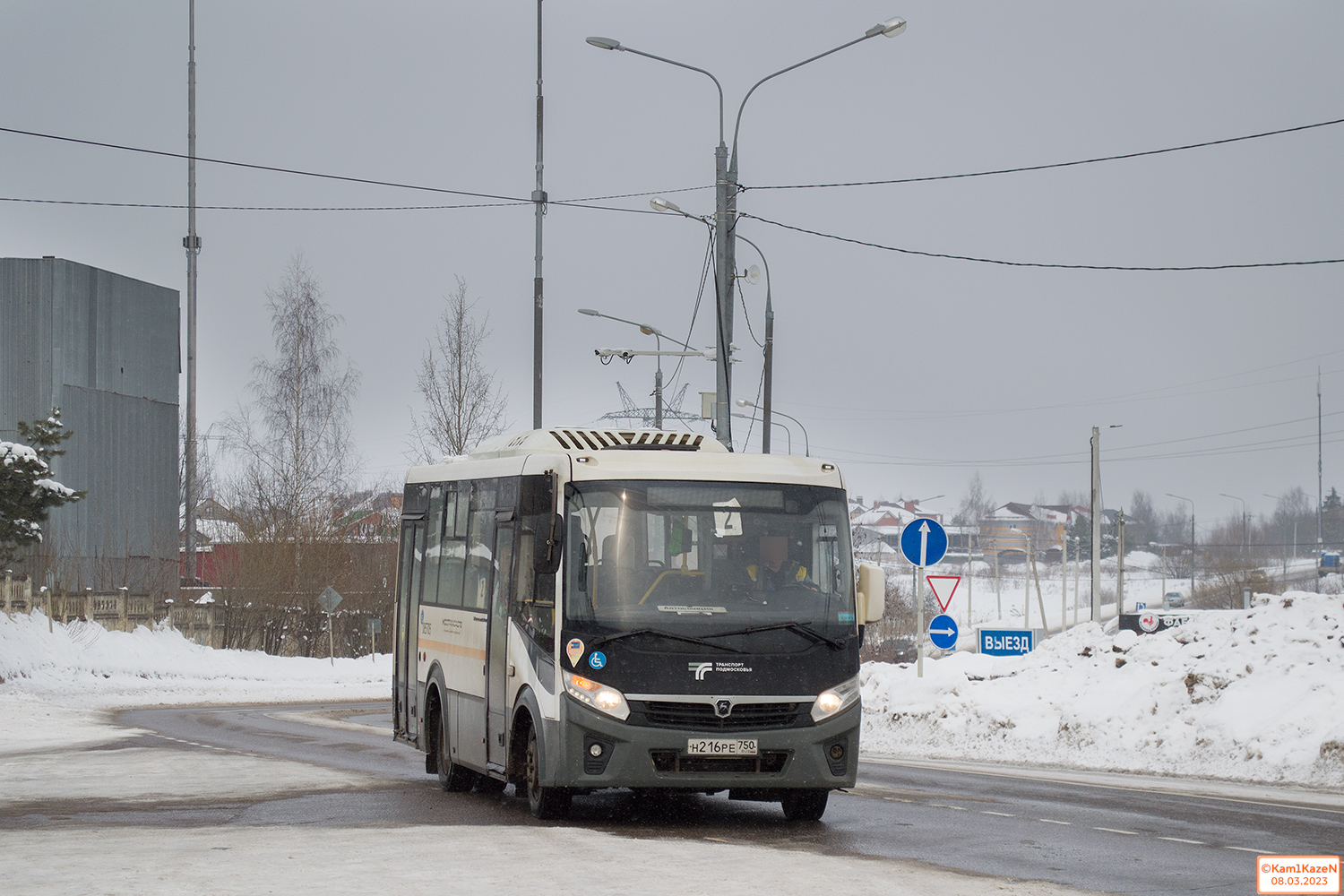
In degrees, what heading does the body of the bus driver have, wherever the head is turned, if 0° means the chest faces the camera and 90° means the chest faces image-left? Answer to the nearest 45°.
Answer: approximately 0°

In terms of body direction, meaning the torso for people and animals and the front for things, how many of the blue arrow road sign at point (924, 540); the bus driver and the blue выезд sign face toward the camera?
3

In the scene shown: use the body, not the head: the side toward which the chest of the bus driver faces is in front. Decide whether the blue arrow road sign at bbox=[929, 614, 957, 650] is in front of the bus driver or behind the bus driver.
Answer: behind

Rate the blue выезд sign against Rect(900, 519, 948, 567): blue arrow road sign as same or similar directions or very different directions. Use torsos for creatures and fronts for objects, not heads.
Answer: same or similar directions

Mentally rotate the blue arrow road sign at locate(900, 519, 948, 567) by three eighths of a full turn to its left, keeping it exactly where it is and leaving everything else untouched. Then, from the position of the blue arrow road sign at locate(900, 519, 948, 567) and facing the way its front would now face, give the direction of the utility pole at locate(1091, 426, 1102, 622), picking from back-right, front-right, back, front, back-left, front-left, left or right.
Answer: front-left

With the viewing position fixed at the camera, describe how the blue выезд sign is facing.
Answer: facing the viewer

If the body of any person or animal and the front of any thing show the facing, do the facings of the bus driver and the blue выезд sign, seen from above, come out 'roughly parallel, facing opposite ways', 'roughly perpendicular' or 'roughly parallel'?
roughly parallel

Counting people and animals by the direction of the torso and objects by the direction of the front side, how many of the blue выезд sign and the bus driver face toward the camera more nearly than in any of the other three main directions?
2

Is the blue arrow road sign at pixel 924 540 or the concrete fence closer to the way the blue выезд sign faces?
the blue arrow road sign

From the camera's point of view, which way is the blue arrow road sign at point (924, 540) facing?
toward the camera

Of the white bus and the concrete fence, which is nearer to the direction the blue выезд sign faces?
the white bus

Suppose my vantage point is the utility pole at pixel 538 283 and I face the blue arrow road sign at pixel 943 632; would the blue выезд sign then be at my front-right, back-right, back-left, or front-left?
front-left
